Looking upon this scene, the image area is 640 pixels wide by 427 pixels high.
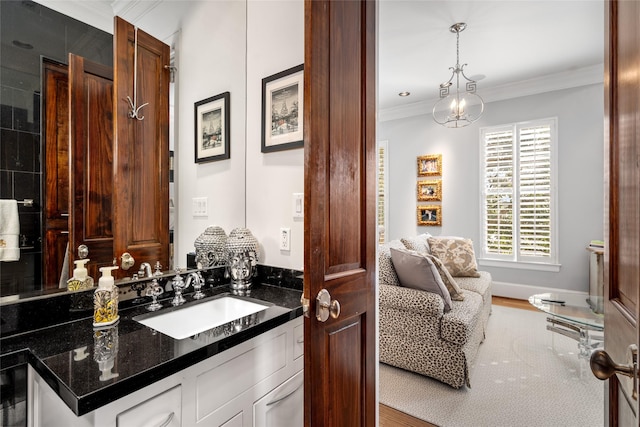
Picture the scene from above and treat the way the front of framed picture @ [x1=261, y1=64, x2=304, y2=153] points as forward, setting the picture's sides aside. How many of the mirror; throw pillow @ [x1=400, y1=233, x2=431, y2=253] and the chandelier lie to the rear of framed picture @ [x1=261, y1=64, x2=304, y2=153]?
2

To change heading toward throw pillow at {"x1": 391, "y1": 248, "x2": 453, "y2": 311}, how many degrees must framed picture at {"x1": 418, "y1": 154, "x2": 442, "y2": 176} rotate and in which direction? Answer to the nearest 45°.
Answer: approximately 45° to its left

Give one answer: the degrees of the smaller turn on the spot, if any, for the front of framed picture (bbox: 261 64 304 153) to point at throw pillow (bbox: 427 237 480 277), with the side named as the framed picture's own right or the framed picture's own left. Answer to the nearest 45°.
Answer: approximately 180°
